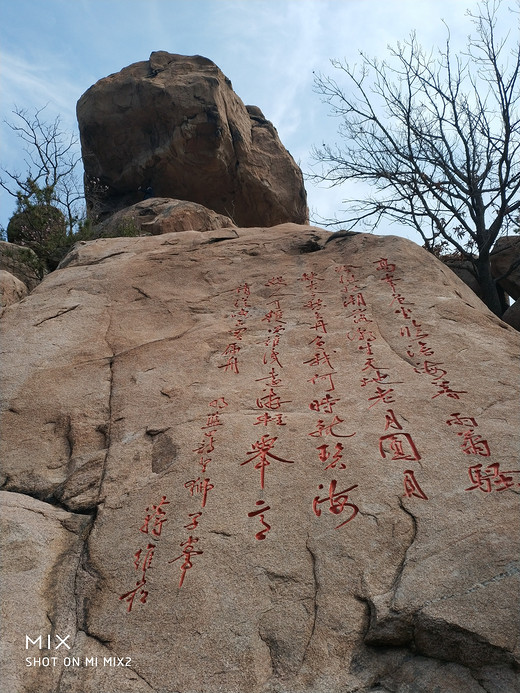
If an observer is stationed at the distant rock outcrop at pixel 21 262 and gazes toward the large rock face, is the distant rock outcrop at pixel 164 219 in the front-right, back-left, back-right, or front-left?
front-left

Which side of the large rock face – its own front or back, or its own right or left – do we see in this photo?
front

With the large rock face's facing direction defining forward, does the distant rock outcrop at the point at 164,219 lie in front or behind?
behind

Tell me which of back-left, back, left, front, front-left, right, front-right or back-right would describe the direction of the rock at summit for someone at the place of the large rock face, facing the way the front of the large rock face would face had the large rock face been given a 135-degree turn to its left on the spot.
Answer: front-left

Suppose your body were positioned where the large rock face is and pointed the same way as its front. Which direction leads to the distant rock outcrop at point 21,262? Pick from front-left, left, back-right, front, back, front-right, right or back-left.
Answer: back-right

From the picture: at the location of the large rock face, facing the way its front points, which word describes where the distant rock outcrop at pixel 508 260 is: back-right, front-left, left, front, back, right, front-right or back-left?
back-left
